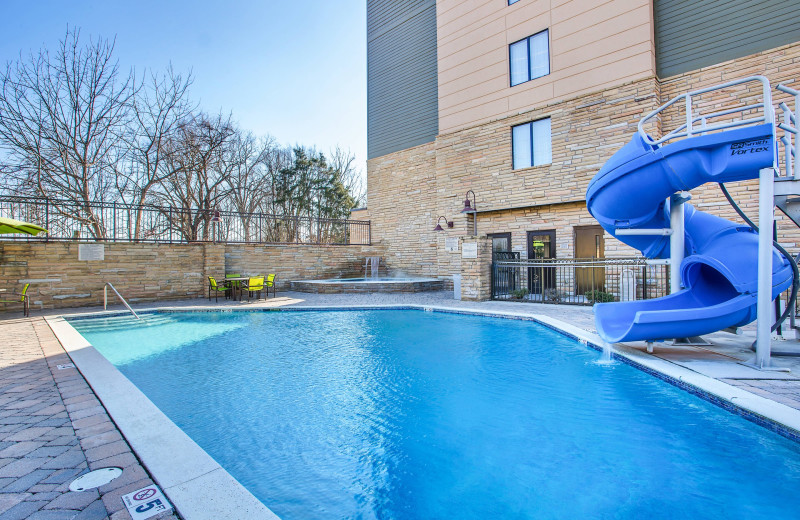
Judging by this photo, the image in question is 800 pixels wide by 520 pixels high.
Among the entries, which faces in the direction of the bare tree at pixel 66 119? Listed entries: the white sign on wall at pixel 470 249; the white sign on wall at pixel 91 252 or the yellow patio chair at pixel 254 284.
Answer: the yellow patio chair

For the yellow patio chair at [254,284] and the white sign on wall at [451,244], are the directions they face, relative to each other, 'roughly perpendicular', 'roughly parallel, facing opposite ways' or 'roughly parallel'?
roughly perpendicular

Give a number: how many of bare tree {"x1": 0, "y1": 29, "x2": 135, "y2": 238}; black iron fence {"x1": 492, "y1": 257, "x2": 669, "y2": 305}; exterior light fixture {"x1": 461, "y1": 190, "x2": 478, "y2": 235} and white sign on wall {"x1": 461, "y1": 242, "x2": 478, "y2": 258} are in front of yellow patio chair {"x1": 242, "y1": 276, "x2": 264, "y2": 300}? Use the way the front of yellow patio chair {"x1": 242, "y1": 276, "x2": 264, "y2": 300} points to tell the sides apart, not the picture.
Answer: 1

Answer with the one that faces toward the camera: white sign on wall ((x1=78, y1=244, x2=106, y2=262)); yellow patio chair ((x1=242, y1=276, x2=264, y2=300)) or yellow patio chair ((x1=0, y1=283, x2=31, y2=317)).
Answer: the white sign on wall

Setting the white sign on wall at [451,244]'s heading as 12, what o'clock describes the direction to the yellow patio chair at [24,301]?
The yellow patio chair is roughly at 2 o'clock from the white sign on wall.
